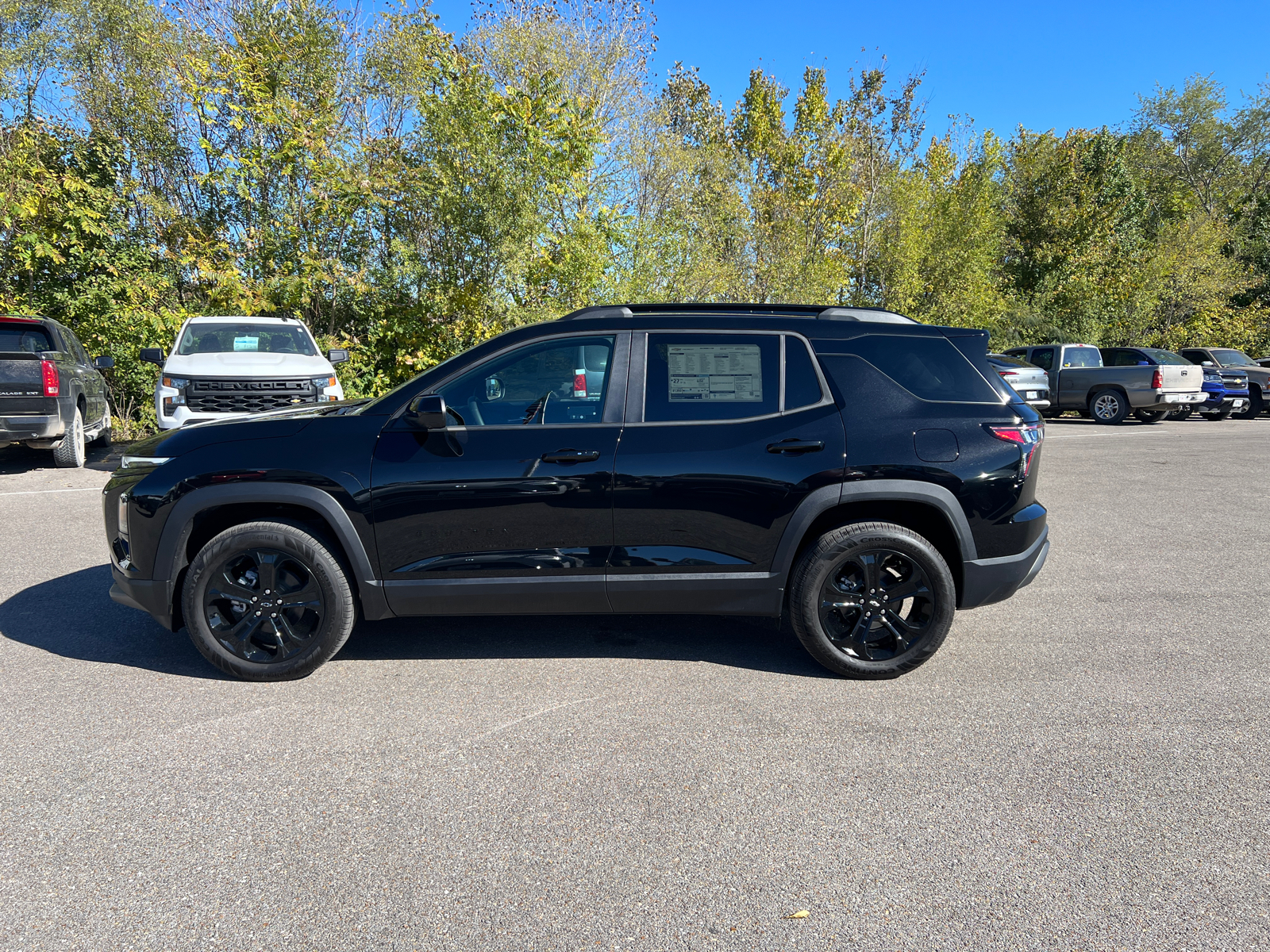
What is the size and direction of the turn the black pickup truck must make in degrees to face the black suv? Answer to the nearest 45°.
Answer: approximately 180°

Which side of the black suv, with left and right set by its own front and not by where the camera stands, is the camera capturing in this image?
left

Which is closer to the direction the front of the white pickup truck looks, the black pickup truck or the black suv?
the black suv

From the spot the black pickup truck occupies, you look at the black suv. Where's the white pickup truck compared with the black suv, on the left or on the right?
left

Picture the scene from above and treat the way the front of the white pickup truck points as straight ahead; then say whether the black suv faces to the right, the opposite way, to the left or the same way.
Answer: to the right

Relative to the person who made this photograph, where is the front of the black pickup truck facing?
facing away from the viewer

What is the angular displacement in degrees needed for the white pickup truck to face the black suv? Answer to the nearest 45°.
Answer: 0° — it already faces it

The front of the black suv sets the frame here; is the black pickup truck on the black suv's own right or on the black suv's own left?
on the black suv's own right

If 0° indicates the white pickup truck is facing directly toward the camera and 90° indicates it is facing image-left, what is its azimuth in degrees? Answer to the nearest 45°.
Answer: approximately 0°

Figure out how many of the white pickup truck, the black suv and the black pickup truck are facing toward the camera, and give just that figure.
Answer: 1

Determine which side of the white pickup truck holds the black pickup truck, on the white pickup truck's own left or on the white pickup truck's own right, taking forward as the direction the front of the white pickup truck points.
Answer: on the white pickup truck's own right

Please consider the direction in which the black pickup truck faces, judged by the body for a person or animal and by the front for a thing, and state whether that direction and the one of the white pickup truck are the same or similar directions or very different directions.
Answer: very different directions

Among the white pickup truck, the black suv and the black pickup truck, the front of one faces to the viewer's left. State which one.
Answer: the black suv

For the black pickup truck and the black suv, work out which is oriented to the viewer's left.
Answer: the black suv

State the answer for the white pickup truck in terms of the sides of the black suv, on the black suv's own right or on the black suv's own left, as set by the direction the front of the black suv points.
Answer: on the black suv's own right
